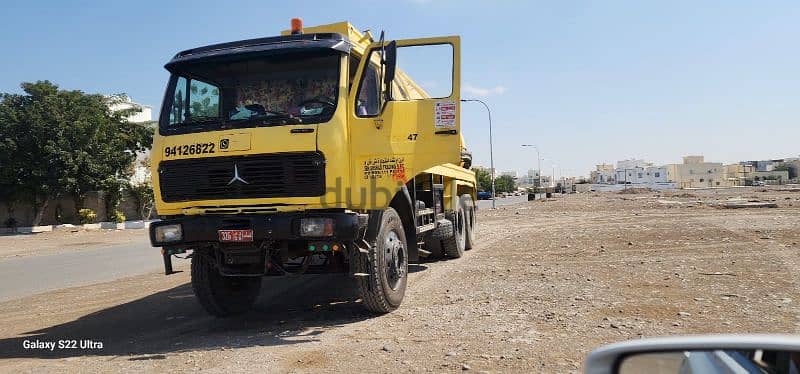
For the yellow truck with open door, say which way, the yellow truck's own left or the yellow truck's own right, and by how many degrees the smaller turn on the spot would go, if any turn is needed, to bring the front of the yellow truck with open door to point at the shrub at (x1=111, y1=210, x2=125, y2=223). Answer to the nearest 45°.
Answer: approximately 135° to the yellow truck's own right

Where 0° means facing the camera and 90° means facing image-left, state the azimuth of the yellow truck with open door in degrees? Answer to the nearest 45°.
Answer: approximately 45°

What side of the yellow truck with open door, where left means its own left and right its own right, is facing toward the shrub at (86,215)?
right
